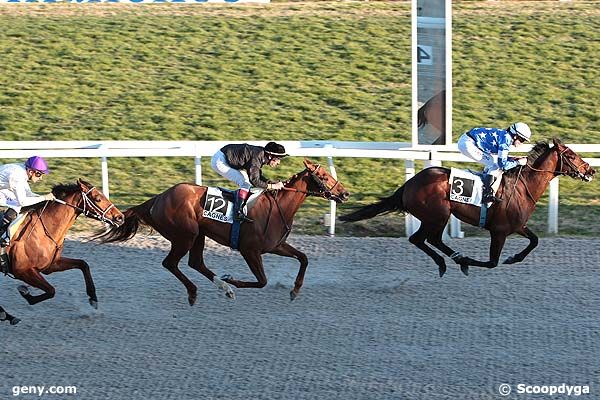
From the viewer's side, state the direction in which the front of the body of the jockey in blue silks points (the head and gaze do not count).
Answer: to the viewer's right

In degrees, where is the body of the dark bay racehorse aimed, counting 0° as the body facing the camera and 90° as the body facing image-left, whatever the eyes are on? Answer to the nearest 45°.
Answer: approximately 270°

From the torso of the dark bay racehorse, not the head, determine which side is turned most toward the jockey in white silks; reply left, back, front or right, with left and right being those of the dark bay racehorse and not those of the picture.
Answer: back

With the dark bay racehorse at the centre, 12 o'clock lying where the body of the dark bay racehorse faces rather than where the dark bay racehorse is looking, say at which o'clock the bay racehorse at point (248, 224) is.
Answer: The bay racehorse is roughly at 5 o'clock from the dark bay racehorse.

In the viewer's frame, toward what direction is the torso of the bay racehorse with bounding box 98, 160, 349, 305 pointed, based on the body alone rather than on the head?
to the viewer's right

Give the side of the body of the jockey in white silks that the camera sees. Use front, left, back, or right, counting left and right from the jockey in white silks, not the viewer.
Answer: right

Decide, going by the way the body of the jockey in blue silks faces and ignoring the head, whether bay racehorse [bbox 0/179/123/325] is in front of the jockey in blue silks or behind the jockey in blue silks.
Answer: behind

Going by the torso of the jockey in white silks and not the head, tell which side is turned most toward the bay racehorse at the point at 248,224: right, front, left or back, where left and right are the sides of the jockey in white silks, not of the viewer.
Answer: front

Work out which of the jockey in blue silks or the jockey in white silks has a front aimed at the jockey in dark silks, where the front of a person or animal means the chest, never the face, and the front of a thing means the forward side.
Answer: the jockey in white silks

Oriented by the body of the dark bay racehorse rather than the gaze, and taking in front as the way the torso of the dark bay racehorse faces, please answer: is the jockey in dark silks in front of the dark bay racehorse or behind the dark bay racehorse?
behind

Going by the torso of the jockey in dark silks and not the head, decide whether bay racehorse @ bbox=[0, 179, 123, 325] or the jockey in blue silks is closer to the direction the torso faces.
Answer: the jockey in blue silks

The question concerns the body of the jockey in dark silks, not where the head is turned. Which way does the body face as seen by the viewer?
to the viewer's right

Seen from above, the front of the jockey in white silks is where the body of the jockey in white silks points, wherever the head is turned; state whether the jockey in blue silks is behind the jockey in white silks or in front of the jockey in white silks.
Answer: in front
